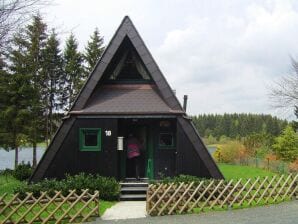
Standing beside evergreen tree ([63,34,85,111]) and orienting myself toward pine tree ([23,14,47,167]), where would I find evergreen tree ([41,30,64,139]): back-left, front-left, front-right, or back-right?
front-right

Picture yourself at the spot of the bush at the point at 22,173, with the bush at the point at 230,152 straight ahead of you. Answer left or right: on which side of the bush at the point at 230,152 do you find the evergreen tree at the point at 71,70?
left

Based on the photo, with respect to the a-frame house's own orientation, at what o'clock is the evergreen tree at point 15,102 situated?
The evergreen tree is roughly at 5 o'clock from the a-frame house.

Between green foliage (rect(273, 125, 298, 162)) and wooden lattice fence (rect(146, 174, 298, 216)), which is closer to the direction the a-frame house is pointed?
the wooden lattice fence

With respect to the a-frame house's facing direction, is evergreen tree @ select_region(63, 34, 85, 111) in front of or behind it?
behind

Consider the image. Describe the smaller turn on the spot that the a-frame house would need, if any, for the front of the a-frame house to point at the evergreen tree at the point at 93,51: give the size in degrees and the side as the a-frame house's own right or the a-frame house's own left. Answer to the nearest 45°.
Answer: approximately 180°

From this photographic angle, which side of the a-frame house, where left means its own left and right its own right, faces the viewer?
front

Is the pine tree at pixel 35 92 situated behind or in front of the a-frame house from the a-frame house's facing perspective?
behind

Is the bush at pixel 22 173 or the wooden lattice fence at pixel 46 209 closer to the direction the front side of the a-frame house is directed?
the wooden lattice fence

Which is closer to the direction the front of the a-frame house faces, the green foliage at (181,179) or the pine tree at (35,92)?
the green foliage

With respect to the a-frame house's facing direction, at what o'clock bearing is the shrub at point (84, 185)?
The shrub is roughly at 1 o'clock from the a-frame house.

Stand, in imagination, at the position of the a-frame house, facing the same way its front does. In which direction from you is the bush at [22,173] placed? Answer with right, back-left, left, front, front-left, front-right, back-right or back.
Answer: back-right

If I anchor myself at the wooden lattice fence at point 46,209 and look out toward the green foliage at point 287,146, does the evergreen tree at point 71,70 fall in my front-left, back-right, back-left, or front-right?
front-left
